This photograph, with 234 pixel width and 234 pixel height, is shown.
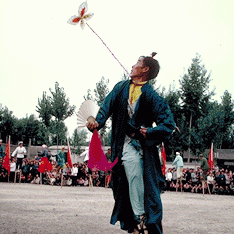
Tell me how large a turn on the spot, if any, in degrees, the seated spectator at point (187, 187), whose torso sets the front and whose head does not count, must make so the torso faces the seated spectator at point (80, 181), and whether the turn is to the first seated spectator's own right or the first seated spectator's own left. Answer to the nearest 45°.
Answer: approximately 90° to the first seated spectator's own right

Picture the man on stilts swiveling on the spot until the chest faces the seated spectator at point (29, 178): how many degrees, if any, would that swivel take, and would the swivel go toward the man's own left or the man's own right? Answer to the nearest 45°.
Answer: approximately 135° to the man's own right

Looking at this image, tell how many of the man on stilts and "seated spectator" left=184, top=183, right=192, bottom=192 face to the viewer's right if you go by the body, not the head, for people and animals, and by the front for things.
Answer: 0

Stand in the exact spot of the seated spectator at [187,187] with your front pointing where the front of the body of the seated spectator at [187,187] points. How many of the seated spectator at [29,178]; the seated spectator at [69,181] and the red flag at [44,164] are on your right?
3

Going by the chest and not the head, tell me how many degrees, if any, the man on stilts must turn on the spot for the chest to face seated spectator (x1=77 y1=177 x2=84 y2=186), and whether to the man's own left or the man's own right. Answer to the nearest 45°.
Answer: approximately 135° to the man's own right

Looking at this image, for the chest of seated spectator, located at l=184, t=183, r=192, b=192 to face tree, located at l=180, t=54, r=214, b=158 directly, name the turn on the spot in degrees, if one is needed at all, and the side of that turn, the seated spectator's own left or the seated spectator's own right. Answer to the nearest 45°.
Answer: approximately 180°

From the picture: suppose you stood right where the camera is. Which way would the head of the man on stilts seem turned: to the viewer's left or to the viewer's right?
to the viewer's left

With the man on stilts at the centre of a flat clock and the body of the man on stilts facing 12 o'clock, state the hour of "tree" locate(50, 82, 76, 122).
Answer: The tree is roughly at 4 o'clock from the man on stilts.

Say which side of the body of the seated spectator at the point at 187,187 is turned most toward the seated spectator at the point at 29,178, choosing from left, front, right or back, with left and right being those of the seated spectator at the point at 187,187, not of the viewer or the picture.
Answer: right

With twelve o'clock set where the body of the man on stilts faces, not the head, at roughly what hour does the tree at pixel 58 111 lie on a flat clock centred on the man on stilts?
The tree is roughly at 4 o'clock from the man on stilts.

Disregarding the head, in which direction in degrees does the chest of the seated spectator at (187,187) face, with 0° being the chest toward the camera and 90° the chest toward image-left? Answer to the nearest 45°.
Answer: approximately 0°

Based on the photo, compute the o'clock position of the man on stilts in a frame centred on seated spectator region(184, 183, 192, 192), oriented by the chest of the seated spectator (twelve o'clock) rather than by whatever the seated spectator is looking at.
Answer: The man on stilts is roughly at 12 o'clock from the seated spectator.
